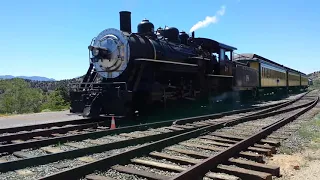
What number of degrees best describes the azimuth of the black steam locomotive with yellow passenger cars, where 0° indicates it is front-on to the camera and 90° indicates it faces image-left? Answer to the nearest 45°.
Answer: approximately 45°

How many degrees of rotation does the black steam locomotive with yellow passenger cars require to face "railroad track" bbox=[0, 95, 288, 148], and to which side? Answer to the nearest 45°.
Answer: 0° — it already faces it

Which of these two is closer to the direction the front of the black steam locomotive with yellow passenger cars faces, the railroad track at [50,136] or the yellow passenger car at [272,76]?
the railroad track

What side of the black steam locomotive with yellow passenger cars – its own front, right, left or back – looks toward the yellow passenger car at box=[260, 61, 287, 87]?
back
